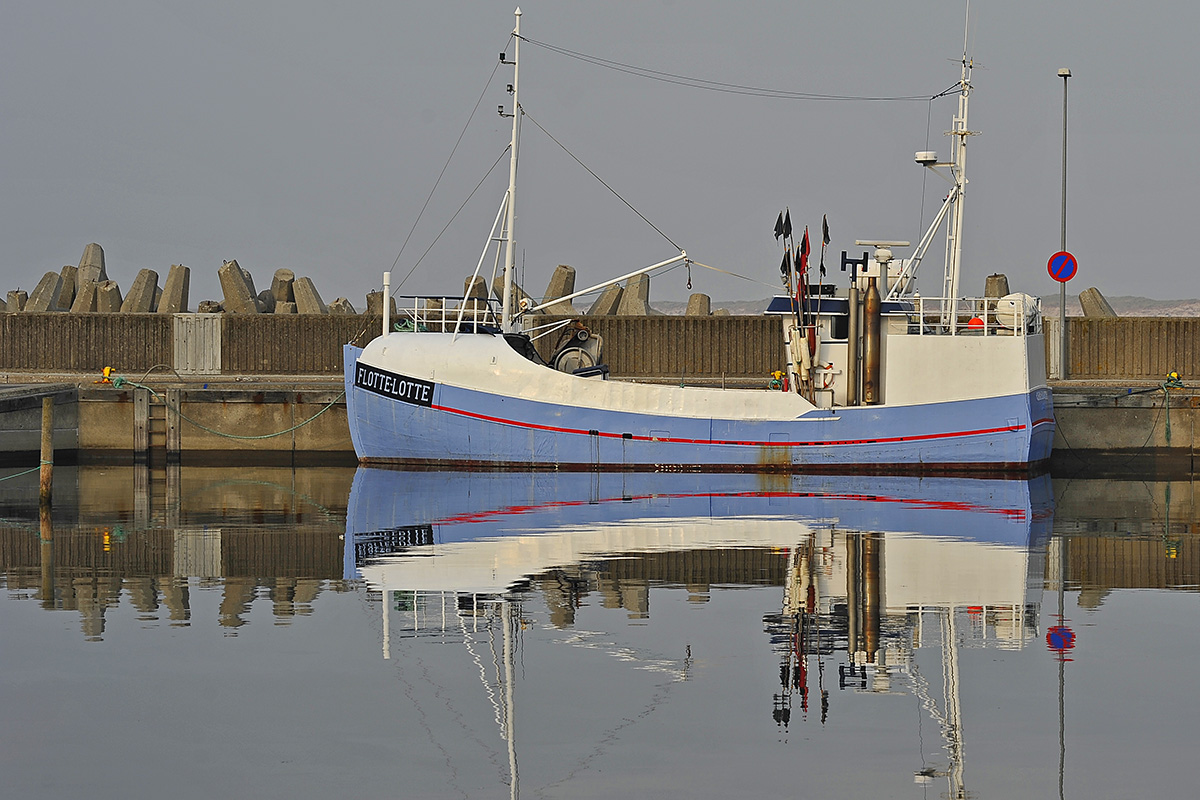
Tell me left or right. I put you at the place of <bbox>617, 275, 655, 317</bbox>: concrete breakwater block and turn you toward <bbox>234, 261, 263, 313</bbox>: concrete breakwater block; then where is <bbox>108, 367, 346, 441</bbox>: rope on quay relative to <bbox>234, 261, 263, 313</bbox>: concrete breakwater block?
left

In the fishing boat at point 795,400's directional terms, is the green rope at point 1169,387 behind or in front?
behind

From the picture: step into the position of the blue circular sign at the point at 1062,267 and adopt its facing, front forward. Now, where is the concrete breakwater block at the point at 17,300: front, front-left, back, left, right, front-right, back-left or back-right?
right

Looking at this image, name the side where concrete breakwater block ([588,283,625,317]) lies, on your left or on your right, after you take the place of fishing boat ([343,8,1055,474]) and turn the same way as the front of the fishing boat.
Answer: on your right

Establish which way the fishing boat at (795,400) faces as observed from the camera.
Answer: facing to the left of the viewer

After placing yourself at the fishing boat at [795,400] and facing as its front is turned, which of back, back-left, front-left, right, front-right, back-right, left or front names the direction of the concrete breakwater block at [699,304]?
right

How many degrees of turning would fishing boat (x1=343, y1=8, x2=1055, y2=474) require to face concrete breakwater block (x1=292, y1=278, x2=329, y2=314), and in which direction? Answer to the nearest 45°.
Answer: approximately 45° to its right

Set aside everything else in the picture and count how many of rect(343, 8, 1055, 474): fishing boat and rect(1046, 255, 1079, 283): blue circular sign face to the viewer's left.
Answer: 1

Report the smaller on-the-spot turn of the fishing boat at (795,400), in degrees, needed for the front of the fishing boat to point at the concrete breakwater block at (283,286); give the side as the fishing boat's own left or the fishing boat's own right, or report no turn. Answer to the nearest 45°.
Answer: approximately 45° to the fishing boat's own right

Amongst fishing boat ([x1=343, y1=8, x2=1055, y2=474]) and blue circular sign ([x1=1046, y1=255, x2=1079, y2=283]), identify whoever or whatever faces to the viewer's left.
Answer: the fishing boat

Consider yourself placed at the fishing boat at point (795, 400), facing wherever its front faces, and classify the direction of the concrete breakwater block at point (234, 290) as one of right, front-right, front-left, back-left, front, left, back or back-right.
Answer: front-right

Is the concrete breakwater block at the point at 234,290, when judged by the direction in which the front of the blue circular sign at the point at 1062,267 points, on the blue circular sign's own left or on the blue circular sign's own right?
on the blue circular sign's own right

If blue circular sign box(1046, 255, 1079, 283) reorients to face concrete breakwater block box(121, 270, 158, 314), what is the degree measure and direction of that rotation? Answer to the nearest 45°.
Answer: approximately 90° to its right

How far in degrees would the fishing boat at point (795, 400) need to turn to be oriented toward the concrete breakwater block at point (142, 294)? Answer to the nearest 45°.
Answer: approximately 45° to its right

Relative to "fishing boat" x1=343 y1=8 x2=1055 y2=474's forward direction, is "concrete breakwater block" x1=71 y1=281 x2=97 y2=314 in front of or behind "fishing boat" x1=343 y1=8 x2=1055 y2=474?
in front

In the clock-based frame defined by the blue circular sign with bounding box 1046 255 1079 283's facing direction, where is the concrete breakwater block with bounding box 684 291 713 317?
The concrete breakwater block is roughly at 4 o'clock from the blue circular sign.

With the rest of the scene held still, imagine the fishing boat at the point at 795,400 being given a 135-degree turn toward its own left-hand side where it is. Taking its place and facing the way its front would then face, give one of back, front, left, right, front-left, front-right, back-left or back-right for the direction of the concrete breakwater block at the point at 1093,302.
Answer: left

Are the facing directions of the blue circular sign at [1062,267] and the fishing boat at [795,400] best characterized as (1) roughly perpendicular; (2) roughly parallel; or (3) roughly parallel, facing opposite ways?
roughly perpendicular
